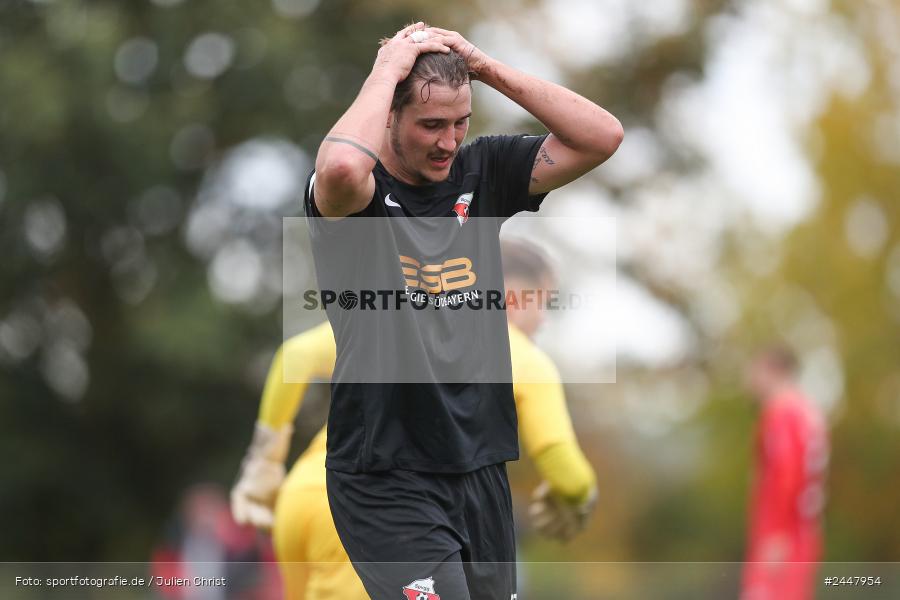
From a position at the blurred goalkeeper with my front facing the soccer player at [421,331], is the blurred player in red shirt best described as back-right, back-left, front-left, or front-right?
back-left

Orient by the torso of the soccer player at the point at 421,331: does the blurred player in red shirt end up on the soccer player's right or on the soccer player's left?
on the soccer player's left

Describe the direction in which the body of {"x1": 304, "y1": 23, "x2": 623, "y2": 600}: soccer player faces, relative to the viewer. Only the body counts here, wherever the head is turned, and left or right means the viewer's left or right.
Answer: facing the viewer and to the right of the viewer

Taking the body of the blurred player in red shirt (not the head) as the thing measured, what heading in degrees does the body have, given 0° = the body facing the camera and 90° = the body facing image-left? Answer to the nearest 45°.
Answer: approximately 90°

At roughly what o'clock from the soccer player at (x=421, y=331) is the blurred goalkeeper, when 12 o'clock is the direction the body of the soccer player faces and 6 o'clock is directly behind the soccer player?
The blurred goalkeeper is roughly at 7 o'clock from the soccer player.
